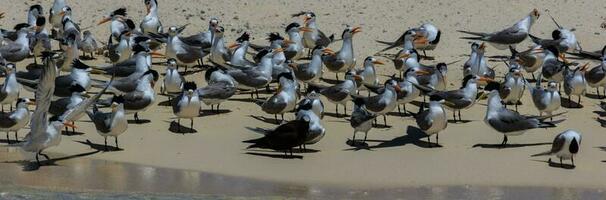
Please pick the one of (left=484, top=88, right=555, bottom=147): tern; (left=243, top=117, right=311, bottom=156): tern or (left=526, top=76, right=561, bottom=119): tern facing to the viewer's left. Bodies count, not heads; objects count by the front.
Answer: (left=484, top=88, right=555, bottom=147): tern

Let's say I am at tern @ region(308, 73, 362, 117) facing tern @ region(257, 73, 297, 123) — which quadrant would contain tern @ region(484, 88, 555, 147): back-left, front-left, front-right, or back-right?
back-left

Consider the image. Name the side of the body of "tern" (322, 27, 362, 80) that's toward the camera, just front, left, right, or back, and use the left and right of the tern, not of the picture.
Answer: right

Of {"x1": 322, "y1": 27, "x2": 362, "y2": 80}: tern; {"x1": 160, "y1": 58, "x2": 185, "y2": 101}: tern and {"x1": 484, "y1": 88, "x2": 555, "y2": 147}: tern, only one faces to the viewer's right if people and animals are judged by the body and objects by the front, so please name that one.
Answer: {"x1": 322, "y1": 27, "x2": 362, "y2": 80}: tern

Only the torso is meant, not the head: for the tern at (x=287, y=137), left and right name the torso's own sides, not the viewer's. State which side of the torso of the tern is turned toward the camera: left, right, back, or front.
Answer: right

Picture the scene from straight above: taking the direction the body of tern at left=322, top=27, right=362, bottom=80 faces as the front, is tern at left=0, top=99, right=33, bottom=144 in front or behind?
behind

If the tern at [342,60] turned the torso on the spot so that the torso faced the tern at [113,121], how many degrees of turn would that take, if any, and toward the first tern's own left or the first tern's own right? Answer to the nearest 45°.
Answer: approximately 135° to the first tern's own right

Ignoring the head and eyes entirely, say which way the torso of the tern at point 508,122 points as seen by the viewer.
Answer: to the viewer's left

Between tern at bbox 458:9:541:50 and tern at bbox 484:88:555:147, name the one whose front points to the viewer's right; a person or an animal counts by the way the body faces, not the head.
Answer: tern at bbox 458:9:541:50

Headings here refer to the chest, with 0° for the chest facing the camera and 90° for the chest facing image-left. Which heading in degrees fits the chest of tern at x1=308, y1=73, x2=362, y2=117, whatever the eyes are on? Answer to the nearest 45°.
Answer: approximately 270°

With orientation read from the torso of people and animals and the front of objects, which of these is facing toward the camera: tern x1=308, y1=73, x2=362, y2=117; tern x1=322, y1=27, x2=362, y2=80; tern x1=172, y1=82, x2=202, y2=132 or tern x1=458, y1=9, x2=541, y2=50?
tern x1=172, y1=82, x2=202, y2=132
